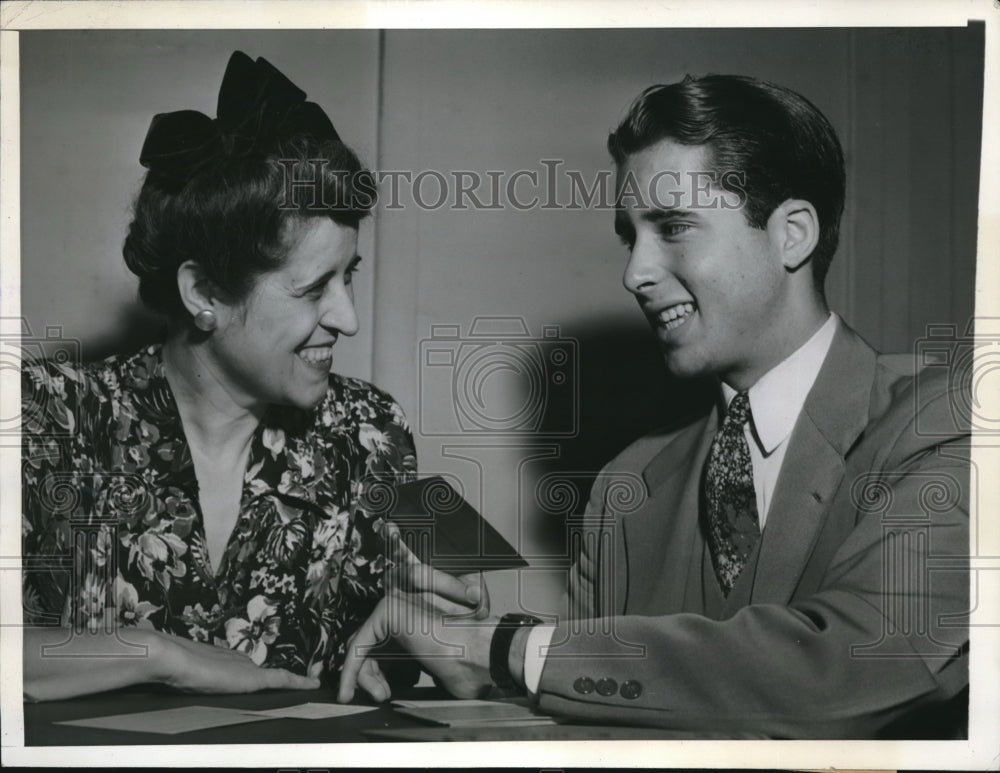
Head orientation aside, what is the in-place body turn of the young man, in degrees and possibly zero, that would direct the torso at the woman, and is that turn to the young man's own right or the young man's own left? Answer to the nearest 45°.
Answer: approximately 45° to the young man's own right

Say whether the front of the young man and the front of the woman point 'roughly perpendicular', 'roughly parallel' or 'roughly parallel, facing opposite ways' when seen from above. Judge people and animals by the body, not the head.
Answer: roughly perpendicular

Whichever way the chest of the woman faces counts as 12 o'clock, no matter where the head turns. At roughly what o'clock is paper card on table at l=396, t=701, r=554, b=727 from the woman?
The paper card on table is roughly at 11 o'clock from the woman.

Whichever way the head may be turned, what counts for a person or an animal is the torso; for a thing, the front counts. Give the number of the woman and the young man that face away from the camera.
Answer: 0

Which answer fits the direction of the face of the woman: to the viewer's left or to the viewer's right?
to the viewer's right

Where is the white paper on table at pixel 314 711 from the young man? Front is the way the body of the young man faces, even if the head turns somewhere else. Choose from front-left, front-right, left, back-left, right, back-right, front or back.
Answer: front-right
